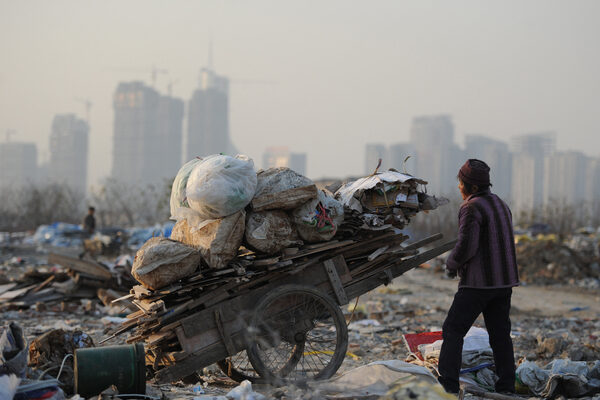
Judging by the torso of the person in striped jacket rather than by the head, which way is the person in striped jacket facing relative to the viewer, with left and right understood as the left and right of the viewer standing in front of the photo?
facing away from the viewer and to the left of the viewer

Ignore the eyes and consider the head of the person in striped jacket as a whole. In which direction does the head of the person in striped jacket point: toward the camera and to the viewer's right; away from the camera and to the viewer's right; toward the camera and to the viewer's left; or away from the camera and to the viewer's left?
away from the camera and to the viewer's left

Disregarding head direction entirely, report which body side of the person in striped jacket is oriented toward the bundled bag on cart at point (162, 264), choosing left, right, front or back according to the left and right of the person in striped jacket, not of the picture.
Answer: left

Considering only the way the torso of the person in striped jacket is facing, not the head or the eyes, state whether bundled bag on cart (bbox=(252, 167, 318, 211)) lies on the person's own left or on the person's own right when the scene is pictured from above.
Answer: on the person's own left

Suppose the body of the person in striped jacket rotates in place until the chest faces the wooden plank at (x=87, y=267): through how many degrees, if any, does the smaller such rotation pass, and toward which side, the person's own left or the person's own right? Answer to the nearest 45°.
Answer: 0° — they already face it
